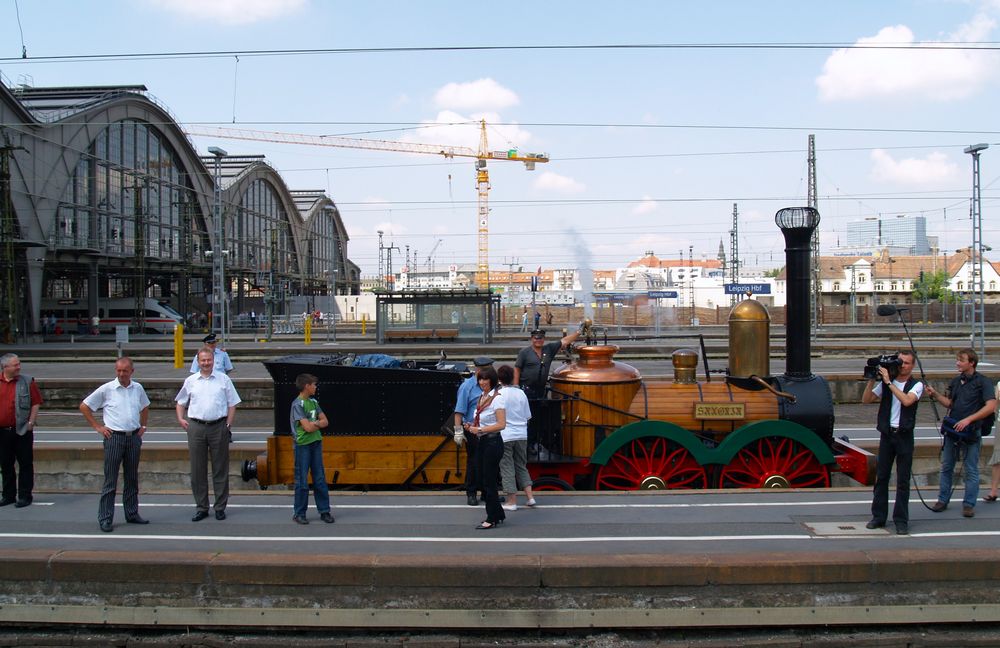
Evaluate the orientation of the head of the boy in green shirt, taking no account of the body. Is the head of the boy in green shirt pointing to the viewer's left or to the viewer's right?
to the viewer's right

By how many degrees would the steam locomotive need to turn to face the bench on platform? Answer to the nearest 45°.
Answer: approximately 90° to its left

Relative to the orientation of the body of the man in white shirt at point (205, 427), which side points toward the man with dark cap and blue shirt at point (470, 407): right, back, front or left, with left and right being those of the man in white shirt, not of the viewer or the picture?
left

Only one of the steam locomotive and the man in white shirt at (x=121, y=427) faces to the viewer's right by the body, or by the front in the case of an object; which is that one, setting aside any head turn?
the steam locomotive

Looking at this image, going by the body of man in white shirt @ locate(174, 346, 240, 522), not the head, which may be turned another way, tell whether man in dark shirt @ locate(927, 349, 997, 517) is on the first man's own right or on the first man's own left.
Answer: on the first man's own left

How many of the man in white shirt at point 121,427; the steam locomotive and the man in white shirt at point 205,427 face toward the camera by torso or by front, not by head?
2

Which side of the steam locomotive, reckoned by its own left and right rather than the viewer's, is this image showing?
right

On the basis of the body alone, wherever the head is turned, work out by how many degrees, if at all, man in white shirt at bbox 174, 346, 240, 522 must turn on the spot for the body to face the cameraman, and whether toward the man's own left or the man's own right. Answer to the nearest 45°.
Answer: approximately 45° to the man's own left
